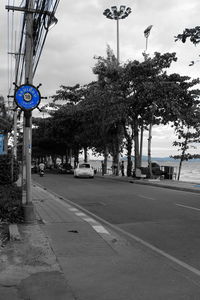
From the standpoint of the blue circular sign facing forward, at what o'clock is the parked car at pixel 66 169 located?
The parked car is roughly at 6 o'clock from the blue circular sign.

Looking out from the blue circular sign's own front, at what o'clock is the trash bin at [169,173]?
The trash bin is roughly at 7 o'clock from the blue circular sign.

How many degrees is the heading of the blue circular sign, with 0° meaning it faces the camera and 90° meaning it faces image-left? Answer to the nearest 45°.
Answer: approximately 0°

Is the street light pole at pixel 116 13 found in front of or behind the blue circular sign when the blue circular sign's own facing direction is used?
behind
